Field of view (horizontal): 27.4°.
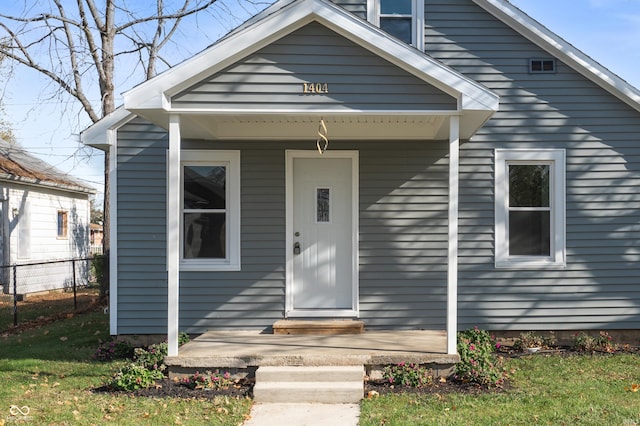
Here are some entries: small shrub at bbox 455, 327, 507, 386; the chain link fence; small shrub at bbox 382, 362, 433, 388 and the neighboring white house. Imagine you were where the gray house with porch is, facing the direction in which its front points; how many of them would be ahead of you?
2

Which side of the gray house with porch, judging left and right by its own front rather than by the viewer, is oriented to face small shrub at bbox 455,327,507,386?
front

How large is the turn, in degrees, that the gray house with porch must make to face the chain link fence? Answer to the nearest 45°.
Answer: approximately 135° to its right

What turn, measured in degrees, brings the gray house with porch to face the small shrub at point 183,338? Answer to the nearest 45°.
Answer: approximately 90° to its right

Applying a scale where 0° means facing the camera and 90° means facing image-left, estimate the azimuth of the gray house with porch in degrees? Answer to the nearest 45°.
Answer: approximately 0°

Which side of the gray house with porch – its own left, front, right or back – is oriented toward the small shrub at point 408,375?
front
